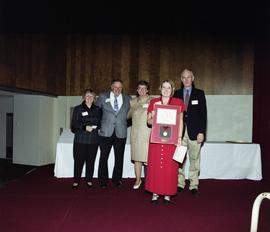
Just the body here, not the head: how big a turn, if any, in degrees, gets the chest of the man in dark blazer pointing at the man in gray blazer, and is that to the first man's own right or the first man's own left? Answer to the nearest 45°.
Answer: approximately 90° to the first man's own right

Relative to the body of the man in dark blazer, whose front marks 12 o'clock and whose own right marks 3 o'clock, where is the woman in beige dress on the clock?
The woman in beige dress is roughly at 3 o'clock from the man in dark blazer.

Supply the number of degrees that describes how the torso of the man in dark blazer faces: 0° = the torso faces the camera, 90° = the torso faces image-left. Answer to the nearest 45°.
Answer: approximately 0°

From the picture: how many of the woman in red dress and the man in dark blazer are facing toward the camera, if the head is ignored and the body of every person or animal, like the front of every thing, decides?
2
